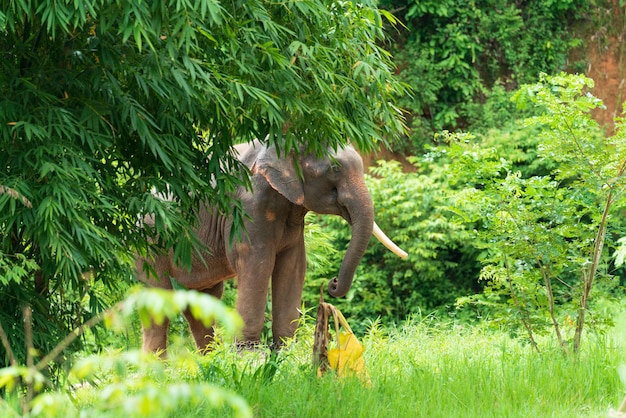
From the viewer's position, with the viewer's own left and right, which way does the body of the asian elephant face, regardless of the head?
facing to the right of the viewer

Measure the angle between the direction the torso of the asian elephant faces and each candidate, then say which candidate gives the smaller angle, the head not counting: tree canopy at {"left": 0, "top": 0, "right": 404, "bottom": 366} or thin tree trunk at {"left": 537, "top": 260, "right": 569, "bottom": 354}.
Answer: the thin tree trunk

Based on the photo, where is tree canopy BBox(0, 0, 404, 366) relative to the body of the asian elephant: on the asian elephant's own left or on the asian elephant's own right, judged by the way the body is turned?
on the asian elephant's own right
